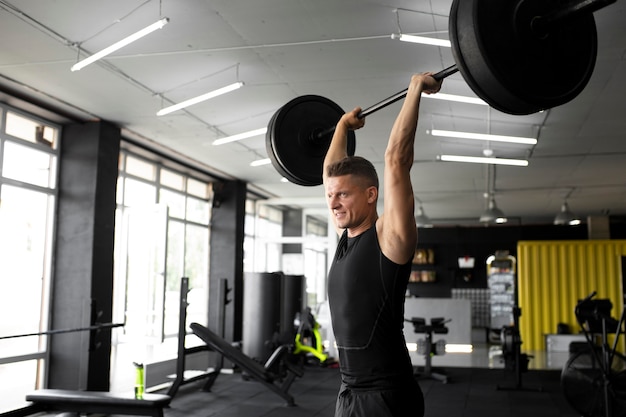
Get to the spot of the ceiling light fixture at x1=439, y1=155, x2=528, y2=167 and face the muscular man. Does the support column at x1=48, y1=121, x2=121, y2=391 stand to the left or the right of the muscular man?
right

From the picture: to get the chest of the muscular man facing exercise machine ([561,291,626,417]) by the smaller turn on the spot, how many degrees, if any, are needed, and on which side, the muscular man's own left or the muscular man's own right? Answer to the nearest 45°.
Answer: approximately 180°

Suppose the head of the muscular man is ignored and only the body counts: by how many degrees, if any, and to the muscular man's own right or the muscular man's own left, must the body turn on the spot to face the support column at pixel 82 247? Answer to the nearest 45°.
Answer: approximately 90° to the muscular man's own right

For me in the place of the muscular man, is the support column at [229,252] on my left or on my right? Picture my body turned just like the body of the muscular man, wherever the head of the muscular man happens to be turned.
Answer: on my right

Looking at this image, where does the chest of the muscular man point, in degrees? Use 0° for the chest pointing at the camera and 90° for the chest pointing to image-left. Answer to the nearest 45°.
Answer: approximately 45°

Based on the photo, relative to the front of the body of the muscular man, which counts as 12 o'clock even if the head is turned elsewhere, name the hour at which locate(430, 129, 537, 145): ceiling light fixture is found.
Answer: The ceiling light fixture is roughly at 5 o'clock from the muscular man.

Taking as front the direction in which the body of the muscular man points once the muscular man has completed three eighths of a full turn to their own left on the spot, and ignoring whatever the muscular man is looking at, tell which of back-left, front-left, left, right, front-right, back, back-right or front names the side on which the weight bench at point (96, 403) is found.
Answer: back-left

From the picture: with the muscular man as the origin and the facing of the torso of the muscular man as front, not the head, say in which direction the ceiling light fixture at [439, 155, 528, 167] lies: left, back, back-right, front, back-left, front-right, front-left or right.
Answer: back-right
